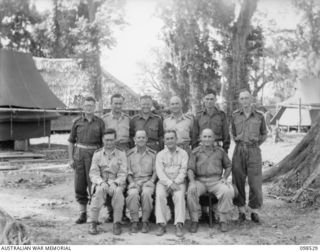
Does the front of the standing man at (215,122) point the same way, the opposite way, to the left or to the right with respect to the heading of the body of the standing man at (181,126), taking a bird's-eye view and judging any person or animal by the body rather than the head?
the same way

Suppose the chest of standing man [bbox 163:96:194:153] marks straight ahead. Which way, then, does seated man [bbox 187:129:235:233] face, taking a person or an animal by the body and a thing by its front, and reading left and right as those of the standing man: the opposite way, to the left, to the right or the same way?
the same way

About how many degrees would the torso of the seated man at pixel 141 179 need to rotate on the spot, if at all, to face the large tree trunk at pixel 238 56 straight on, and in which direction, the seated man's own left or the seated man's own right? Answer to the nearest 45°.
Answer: approximately 180°

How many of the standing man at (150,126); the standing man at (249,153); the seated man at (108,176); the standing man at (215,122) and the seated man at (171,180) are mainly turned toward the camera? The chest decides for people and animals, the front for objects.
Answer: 5

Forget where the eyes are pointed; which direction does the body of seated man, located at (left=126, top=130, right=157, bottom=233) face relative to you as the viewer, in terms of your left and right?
facing the viewer

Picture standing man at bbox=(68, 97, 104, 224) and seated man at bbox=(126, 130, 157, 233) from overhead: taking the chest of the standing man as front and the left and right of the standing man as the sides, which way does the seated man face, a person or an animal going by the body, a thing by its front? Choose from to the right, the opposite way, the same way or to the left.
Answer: the same way

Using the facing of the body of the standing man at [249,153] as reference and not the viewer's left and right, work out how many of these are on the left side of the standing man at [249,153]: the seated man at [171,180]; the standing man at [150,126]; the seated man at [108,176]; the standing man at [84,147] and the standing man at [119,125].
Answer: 0

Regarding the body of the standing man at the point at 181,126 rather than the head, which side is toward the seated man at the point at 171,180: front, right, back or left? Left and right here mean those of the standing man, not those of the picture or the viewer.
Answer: front

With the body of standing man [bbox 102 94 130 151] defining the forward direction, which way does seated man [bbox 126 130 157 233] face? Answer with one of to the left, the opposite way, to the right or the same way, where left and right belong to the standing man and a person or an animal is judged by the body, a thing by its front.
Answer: the same way

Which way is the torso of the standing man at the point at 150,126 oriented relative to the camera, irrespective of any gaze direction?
toward the camera

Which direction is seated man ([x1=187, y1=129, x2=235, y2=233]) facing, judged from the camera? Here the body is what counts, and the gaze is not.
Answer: toward the camera

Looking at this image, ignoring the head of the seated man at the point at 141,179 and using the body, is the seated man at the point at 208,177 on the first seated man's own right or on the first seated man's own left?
on the first seated man's own left

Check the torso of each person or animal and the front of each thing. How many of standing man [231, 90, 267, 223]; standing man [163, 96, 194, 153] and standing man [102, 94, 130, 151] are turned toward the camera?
3
